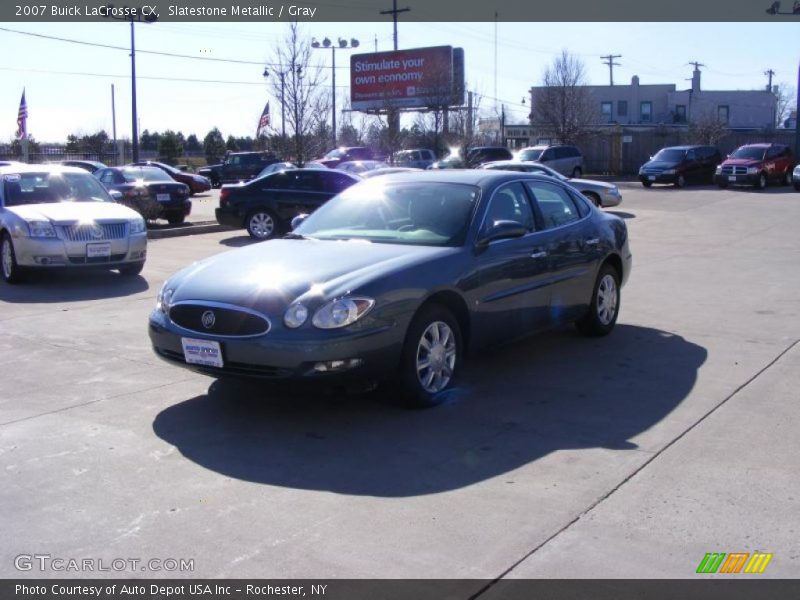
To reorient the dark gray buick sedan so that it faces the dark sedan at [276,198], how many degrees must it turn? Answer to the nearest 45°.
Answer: approximately 135° to its right

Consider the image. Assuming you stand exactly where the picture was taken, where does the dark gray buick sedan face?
facing the viewer and to the left of the viewer

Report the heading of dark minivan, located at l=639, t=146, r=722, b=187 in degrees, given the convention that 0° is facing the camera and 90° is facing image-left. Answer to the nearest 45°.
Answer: approximately 45°

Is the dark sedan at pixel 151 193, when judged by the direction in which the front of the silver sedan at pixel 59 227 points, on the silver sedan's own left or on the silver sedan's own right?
on the silver sedan's own left

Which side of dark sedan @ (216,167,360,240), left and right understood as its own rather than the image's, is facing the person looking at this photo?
right

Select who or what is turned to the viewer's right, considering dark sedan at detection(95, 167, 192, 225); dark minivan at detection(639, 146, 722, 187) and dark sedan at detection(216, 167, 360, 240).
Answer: dark sedan at detection(216, 167, 360, 240)

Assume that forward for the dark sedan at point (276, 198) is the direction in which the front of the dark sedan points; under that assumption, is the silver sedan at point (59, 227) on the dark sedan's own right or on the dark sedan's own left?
on the dark sedan's own right

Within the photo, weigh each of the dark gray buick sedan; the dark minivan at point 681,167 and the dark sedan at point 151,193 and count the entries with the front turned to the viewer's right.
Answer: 0

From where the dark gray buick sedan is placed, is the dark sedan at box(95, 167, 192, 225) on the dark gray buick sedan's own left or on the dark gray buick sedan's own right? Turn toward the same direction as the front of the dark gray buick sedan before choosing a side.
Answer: on the dark gray buick sedan's own right

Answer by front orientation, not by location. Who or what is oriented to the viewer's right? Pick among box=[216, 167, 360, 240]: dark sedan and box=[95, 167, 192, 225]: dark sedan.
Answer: box=[216, 167, 360, 240]: dark sedan

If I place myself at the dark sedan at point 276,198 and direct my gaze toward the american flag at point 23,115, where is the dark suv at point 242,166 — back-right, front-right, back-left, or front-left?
front-right
